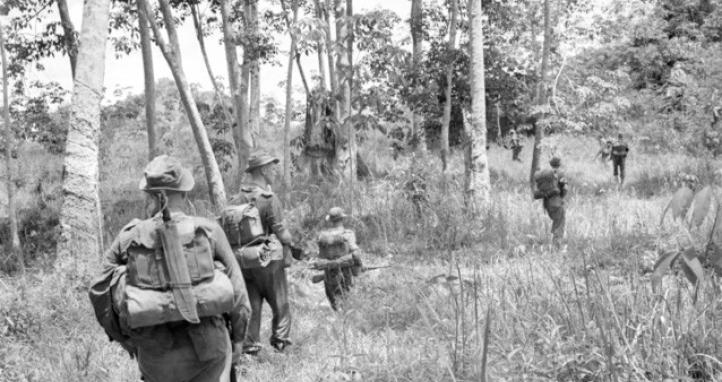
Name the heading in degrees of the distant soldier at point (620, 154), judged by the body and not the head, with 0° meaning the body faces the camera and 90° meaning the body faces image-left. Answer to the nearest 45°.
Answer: approximately 180°

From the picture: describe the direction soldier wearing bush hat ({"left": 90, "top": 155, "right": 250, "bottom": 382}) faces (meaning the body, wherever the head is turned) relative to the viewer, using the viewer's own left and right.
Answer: facing away from the viewer

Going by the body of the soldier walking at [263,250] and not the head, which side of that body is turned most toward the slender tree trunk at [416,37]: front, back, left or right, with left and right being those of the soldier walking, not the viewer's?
front

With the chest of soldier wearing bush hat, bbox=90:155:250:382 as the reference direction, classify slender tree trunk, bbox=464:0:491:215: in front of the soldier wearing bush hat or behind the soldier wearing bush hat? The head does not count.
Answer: in front

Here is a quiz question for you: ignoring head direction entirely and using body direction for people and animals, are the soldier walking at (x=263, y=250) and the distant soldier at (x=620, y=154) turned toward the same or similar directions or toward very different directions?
same or similar directions

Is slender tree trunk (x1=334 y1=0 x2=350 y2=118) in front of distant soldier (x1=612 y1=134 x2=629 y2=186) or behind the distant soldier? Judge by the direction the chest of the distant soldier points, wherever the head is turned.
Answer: behind

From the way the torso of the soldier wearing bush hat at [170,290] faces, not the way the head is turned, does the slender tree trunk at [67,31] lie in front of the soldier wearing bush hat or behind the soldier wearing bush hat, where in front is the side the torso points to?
in front

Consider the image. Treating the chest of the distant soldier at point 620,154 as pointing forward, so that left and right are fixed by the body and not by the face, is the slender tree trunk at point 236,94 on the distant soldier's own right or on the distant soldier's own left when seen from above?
on the distant soldier's own left

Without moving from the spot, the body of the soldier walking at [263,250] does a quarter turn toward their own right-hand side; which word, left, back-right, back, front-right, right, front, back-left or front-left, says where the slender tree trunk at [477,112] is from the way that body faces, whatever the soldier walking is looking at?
left

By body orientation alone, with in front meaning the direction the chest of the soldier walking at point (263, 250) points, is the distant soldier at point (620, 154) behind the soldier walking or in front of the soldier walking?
in front

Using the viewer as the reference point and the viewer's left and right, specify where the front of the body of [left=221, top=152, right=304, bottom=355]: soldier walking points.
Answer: facing away from the viewer and to the right of the viewer

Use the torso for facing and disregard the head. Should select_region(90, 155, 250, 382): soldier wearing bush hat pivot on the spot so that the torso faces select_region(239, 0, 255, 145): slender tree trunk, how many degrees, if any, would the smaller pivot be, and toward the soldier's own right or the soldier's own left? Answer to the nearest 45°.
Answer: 0° — they already face it

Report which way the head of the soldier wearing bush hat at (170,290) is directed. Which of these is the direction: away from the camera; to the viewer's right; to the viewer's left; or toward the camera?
away from the camera

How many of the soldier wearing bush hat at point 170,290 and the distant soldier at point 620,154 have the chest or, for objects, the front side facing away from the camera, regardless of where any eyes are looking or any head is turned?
2

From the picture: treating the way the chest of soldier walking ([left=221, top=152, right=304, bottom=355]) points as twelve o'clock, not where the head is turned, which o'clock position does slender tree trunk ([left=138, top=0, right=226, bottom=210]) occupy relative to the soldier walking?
The slender tree trunk is roughly at 10 o'clock from the soldier walking.

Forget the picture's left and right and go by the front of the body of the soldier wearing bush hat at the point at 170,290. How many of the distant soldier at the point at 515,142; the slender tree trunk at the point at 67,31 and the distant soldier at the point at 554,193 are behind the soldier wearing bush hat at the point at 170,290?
0
